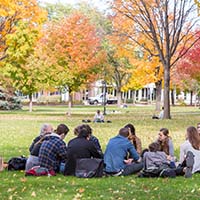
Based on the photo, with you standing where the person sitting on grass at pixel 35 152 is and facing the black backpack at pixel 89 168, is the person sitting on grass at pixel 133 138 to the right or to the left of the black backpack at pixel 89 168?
left

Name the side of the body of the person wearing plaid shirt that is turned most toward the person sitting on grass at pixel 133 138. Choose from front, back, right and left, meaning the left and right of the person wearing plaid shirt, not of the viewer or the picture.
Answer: front

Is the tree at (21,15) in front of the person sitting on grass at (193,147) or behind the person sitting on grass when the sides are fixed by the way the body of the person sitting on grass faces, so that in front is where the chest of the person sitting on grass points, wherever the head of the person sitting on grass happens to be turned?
in front

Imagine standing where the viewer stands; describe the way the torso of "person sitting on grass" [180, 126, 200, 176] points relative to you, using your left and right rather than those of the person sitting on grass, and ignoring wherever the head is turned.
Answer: facing away from the viewer and to the left of the viewer

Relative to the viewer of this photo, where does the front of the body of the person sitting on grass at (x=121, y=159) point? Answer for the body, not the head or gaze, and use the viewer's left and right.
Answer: facing away from the viewer and to the right of the viewer

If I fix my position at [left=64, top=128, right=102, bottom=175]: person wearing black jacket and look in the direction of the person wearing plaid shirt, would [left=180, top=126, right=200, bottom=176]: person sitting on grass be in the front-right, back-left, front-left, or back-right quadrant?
back-right

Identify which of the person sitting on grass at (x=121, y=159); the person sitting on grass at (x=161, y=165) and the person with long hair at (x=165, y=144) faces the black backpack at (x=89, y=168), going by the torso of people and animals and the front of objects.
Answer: the person with long hair

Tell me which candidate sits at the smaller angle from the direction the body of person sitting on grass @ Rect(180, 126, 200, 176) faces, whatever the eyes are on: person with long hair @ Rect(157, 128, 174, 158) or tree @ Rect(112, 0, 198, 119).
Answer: the person with long hair

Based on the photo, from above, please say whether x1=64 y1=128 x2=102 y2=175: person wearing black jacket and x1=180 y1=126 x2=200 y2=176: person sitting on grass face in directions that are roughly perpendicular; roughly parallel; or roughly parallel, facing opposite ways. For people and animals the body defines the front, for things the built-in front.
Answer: roughly perpendicular

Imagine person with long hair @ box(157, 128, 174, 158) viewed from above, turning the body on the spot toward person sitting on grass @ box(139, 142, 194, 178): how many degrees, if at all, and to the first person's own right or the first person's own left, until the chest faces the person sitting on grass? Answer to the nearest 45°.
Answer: approximately 45° to the first person's own left
